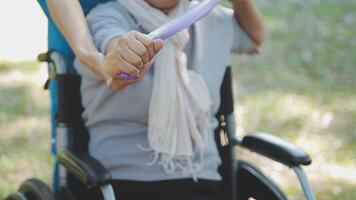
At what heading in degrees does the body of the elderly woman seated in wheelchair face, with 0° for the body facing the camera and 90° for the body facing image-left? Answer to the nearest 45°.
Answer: approximately 315°

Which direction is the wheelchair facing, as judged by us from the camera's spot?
facing the viewer and to the right of the viewer
